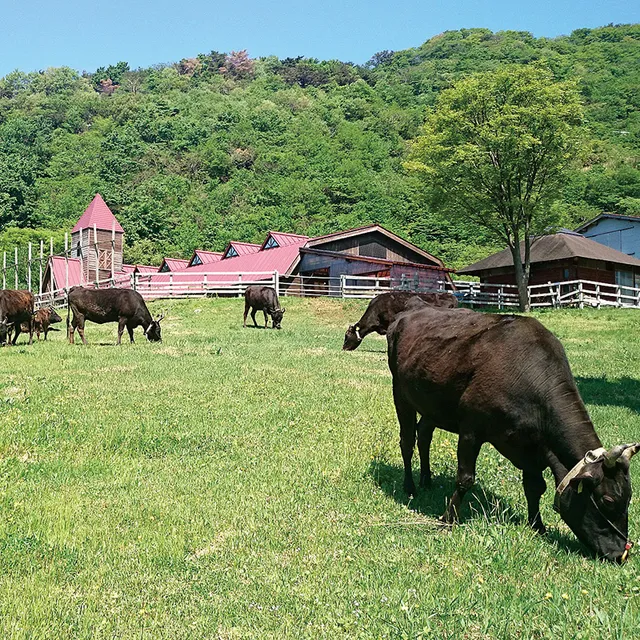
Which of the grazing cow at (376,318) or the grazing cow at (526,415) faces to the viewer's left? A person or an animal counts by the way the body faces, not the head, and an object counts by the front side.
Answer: the grazing cow at (376,318)

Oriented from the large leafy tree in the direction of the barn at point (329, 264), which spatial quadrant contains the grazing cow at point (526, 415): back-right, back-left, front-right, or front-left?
back-left

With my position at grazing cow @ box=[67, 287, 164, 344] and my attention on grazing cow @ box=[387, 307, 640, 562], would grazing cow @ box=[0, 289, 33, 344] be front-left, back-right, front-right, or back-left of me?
back-right

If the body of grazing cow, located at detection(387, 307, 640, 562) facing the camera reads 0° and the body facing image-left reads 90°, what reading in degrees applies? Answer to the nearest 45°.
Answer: approximately 315°

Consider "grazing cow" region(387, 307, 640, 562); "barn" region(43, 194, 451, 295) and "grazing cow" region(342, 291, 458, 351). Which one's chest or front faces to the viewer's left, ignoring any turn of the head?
"grazing cow" region(342, 291, 458, 351)

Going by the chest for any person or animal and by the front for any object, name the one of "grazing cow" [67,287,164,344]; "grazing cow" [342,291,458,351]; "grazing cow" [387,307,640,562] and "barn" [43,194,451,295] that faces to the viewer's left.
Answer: "grazing cow" [342,291,458,351]

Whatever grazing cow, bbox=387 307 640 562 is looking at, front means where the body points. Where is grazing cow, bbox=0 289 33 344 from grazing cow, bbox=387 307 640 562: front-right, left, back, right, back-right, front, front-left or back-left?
back

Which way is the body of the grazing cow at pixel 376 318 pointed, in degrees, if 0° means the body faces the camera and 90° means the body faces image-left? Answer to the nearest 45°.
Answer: approximately 90°

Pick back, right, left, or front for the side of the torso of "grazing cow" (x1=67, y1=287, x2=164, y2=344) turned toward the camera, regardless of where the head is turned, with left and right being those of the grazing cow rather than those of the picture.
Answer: right

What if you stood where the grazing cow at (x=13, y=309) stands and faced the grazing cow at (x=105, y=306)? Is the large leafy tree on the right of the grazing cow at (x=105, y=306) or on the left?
left
